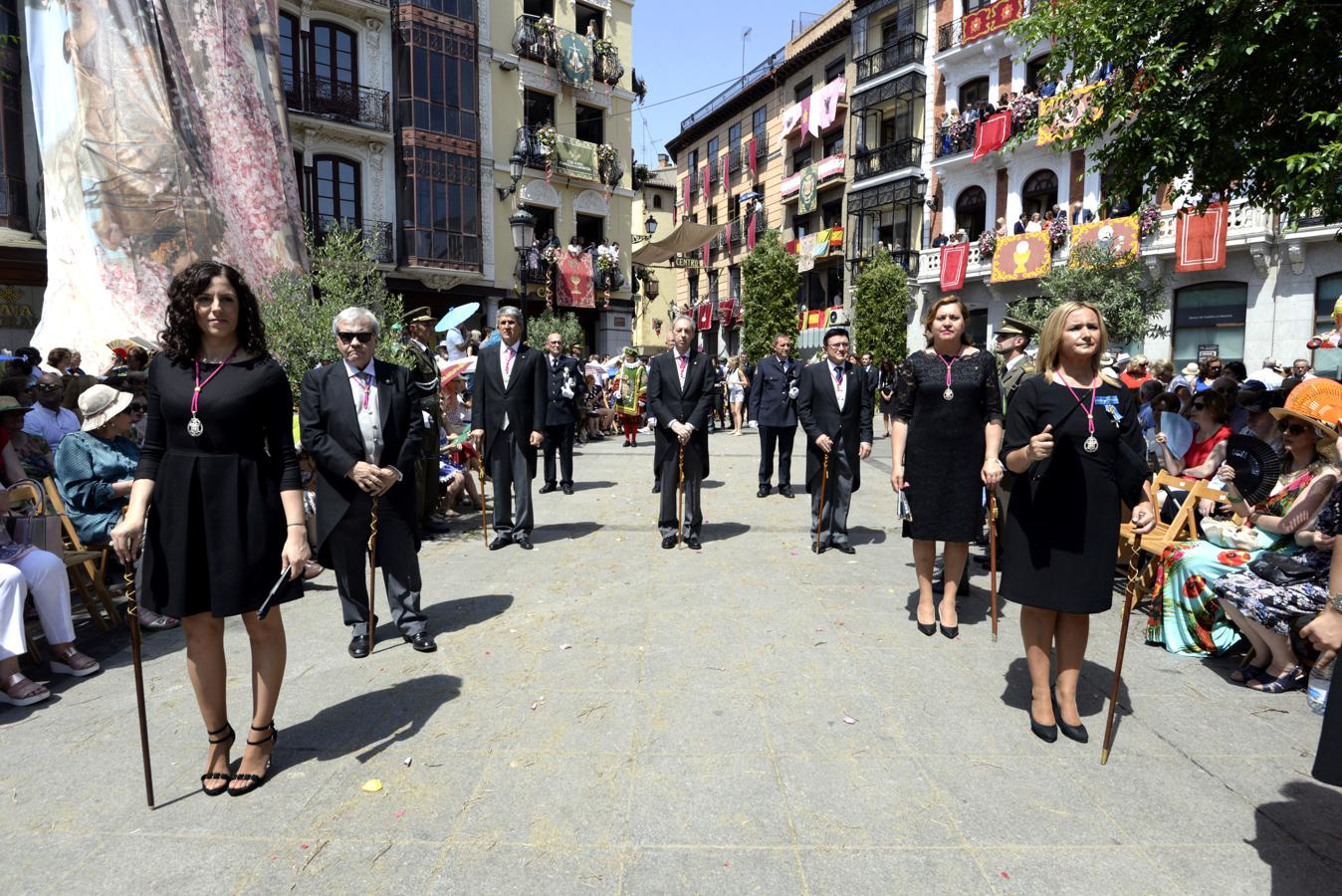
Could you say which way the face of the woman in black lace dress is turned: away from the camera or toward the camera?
toward the camera

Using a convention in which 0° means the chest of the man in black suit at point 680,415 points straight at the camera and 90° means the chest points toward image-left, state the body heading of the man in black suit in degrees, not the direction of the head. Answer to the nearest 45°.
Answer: approximately 0°

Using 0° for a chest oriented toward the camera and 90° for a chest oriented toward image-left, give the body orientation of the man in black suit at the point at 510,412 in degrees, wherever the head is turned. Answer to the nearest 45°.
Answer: approximately 0°

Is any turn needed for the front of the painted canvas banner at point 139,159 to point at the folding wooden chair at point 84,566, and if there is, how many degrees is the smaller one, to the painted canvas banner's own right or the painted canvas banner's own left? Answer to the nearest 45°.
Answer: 0° — it already faces it

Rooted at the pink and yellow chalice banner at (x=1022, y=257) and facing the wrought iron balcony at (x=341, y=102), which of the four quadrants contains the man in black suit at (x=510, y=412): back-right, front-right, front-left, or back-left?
front-left

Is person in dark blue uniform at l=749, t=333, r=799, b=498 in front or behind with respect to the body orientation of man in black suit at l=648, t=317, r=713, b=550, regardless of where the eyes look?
behind

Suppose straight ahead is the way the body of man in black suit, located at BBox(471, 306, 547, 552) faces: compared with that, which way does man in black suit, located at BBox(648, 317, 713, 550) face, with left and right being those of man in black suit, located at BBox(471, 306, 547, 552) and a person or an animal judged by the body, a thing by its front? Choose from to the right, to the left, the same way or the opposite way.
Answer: the same way

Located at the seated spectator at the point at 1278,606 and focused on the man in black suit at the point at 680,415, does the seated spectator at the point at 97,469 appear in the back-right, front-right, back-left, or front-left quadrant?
front-left

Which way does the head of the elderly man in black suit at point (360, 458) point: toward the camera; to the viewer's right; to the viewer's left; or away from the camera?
toward the camera

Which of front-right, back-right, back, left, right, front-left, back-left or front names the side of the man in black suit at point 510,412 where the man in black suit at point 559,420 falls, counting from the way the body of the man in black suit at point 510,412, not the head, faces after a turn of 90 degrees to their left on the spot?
left

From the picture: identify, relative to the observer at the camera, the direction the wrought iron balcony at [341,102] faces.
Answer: facing the viewer and to the right of the viewer

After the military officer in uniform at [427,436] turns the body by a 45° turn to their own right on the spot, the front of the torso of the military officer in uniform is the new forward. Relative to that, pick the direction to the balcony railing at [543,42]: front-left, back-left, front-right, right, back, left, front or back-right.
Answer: back

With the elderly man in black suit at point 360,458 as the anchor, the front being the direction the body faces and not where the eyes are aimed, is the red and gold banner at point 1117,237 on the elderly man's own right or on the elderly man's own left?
on the elderly man's own left

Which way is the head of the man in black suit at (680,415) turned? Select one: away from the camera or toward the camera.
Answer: toward the camera

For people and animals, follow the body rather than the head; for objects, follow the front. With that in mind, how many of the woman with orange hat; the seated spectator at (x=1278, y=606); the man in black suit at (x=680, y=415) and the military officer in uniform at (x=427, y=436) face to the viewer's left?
2

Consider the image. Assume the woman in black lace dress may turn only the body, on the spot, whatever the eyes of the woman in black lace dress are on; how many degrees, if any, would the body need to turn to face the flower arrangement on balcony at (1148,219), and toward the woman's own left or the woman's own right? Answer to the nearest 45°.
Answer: approximately 180°

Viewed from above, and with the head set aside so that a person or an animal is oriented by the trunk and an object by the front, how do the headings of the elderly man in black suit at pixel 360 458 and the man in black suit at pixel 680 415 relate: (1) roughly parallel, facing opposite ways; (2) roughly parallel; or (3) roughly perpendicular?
roughly parallel

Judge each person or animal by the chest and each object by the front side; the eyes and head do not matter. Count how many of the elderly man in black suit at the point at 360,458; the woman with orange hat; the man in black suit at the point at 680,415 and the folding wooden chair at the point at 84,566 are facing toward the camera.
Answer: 2

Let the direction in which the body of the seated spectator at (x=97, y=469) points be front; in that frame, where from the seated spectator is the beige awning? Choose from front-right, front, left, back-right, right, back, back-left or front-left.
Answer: front-left

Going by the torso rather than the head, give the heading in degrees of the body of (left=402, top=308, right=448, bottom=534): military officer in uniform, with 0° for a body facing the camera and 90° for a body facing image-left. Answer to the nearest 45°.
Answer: approximately 315°

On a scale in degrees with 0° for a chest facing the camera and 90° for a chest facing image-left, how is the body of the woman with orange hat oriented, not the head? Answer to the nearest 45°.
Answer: approximately 90°

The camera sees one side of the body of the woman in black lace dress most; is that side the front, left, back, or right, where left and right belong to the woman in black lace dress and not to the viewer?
front

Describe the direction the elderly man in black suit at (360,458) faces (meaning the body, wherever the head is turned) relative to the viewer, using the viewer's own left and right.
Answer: facing the viewer

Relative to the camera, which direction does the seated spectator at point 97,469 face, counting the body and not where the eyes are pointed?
to the viewer's right

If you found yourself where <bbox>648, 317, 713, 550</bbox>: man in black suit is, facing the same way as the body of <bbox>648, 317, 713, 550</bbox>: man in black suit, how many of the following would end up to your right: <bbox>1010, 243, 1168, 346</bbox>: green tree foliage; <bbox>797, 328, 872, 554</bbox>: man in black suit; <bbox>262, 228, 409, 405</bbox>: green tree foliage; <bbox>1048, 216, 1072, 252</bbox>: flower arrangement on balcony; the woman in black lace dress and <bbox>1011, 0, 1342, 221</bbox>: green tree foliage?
1

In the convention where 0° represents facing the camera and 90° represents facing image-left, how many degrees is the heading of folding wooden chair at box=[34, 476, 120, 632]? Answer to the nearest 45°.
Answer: approximately 270°
